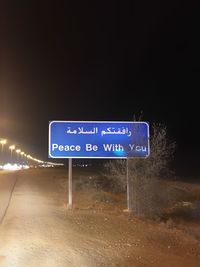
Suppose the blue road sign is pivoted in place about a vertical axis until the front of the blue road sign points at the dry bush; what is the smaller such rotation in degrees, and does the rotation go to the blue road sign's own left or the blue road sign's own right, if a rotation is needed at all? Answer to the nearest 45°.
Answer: approximately 90° to the blue road sign's own left

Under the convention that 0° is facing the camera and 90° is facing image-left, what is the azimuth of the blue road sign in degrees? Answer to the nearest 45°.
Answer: approximately 0°
